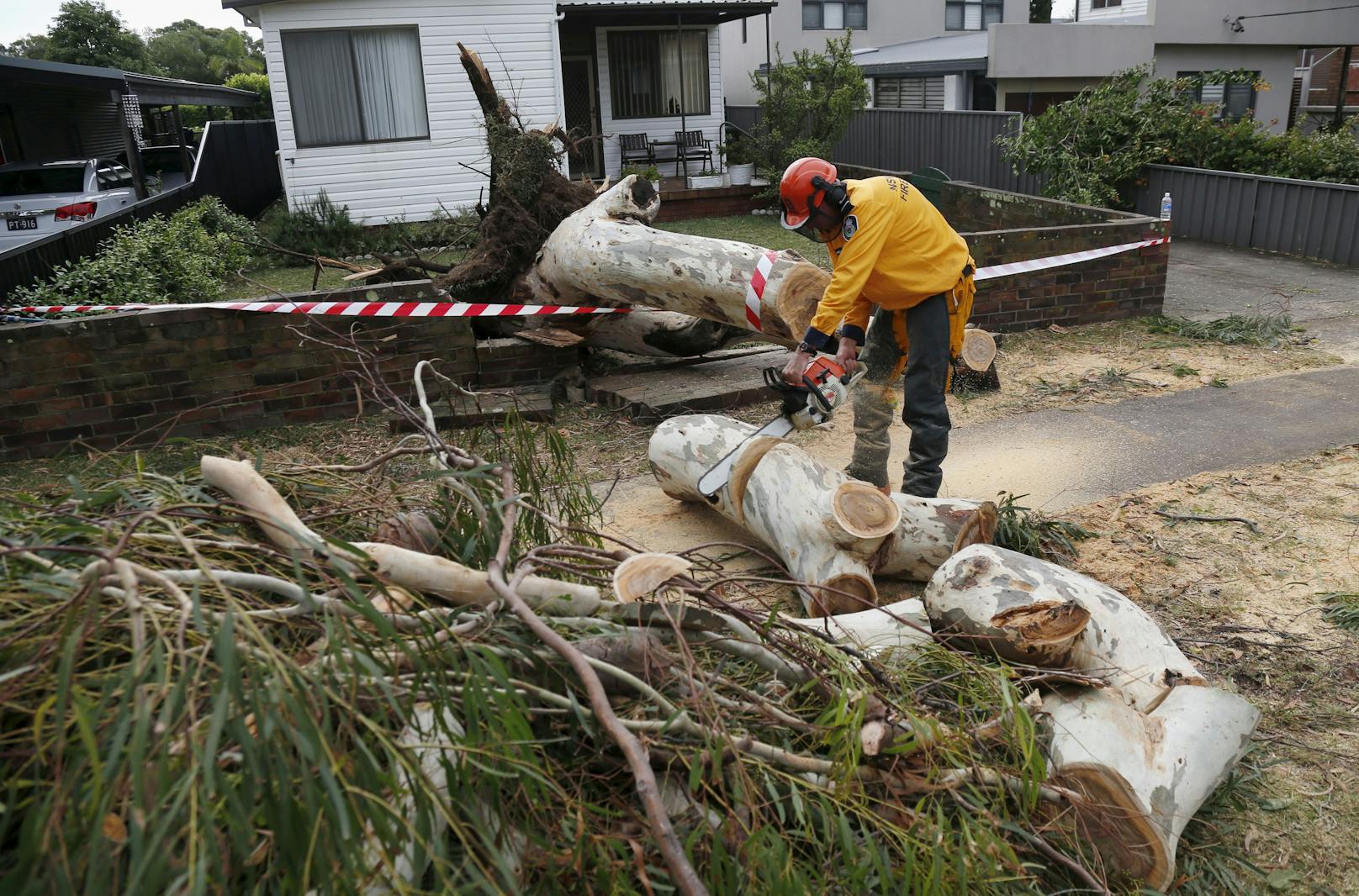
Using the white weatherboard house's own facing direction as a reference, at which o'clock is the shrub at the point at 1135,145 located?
The shrub is roughly at 10 o'clock from the white weatherboard house.

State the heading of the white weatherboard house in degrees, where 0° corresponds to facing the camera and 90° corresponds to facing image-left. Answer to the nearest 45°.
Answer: approximately 0°

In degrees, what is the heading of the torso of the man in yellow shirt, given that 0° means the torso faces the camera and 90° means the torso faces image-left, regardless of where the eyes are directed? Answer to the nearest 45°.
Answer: approximately 90°

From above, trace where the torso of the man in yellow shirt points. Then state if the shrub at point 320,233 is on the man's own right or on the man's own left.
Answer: on the man's own right

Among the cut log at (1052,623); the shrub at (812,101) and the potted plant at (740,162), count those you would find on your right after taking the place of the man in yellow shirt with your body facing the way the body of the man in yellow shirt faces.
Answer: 2

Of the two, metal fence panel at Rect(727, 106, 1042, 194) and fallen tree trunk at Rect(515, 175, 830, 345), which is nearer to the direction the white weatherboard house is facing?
the fallen tree trunk

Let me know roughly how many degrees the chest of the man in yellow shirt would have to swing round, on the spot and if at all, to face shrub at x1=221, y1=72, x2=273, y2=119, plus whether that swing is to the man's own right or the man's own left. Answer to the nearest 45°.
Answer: approximately 45° to the man's own right

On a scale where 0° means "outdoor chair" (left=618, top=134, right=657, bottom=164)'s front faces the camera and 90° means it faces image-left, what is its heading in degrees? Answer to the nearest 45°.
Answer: approximately 315°

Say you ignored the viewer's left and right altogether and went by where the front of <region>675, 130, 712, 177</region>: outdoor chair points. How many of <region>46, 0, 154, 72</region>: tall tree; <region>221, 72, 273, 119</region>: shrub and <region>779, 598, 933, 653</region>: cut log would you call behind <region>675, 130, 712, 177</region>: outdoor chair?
2

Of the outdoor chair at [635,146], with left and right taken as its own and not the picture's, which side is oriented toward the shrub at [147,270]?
right

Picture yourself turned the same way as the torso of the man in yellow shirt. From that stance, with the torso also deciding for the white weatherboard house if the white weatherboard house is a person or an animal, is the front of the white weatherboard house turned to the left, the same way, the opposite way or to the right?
to the left

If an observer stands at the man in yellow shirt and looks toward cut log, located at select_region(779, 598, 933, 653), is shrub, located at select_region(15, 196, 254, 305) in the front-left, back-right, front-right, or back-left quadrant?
back-right

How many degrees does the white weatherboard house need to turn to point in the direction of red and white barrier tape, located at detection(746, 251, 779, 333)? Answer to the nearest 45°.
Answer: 0° — it already faces it

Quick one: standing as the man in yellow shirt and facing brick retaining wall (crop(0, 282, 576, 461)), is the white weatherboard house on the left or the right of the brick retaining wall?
right

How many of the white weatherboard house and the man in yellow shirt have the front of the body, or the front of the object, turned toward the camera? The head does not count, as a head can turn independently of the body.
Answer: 1
